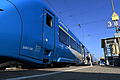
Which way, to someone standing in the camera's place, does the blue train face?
facing the viewer and to the left of the viewer
